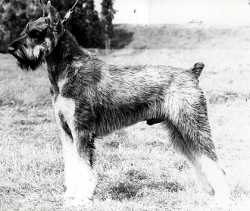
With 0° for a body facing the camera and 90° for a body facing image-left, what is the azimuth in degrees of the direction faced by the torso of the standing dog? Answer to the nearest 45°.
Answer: approximately 90°

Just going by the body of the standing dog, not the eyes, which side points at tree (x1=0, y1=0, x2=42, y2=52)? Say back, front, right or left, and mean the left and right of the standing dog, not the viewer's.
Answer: right
